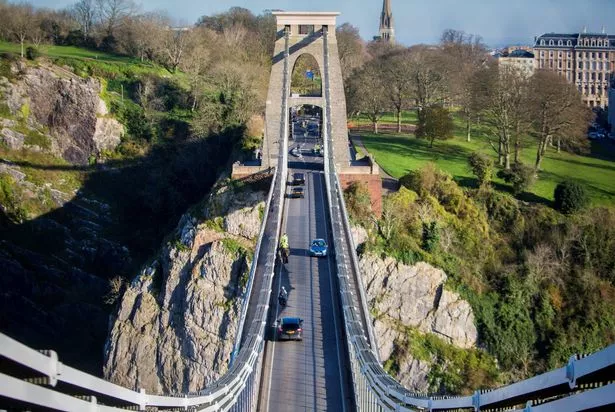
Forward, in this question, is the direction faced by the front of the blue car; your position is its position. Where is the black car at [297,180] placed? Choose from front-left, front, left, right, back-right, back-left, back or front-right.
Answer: back

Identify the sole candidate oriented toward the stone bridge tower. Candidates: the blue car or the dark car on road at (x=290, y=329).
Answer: the dark car on road

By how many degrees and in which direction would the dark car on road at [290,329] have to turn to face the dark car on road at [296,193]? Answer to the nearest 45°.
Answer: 0° — it already faces it

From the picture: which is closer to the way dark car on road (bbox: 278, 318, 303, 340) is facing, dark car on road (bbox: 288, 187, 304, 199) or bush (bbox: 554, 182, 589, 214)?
the dark car on road

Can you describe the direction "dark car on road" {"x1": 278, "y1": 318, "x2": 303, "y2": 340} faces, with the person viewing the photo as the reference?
facing away from the viewer

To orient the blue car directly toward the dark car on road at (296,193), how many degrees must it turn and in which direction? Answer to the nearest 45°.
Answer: approximately 180°

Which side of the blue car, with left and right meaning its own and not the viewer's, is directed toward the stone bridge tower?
back

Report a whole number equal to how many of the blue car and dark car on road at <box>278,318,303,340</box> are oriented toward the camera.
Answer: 1

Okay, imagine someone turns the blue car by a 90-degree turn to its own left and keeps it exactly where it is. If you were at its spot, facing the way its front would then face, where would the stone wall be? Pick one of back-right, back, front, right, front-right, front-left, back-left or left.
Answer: left

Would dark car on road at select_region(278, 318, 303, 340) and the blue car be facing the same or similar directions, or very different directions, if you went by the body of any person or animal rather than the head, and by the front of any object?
very different directions

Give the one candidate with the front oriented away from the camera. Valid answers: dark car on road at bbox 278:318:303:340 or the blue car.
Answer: the dark car on road

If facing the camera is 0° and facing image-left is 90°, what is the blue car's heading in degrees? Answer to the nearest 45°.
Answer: approximately 0°

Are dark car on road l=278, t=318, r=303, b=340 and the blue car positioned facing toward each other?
yes
